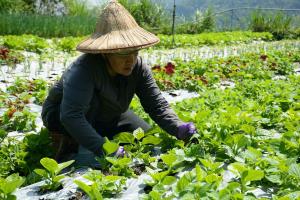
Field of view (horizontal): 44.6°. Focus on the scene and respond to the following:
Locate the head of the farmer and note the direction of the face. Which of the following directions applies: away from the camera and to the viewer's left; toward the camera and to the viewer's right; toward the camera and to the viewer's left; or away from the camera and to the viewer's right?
toward the camera and to the viewer's right

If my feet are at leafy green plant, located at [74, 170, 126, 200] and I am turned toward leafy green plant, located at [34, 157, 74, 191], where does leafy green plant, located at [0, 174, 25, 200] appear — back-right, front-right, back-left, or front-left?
front-left

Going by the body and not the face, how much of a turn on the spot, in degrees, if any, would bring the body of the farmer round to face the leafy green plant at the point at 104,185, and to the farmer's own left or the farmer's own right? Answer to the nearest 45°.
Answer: approximately 45° to the farmer's own right

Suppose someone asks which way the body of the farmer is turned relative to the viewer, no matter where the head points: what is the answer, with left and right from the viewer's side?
facing the viewer and to the right of the viewer

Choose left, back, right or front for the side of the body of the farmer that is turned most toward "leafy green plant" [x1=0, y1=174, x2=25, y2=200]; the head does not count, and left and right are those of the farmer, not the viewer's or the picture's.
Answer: right

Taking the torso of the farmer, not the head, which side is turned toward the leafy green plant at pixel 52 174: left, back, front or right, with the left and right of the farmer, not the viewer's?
right
